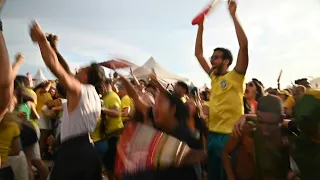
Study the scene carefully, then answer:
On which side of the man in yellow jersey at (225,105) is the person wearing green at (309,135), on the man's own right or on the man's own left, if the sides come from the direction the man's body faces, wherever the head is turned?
on the man's own left

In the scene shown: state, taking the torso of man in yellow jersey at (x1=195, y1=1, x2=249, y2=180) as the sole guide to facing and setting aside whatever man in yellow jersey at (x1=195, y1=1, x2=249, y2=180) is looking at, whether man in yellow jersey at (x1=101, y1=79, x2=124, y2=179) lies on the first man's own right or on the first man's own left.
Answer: on the first man's own right

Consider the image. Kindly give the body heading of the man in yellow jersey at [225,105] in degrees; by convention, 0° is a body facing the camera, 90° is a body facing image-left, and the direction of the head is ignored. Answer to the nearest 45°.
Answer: approximately 45°
